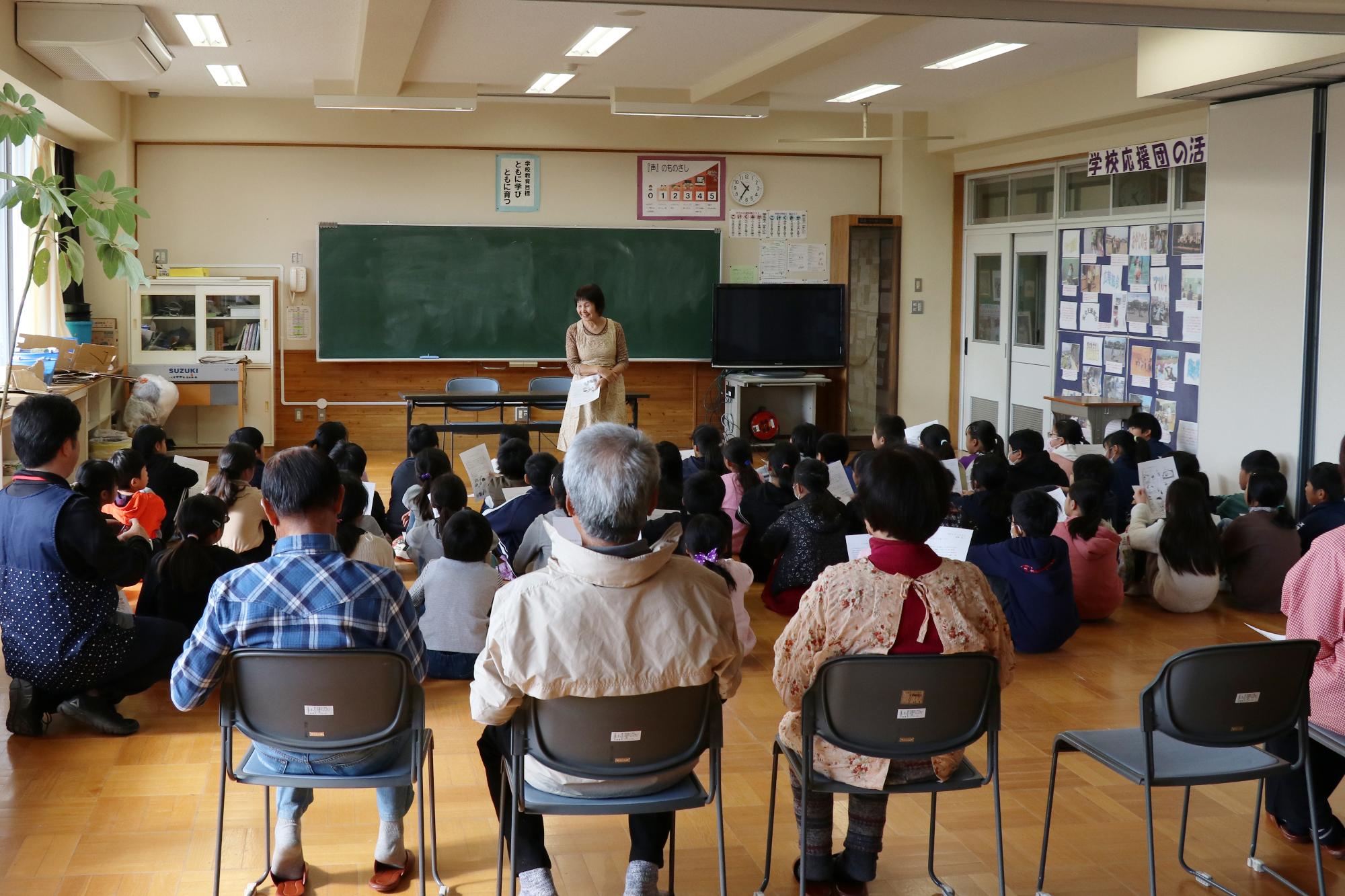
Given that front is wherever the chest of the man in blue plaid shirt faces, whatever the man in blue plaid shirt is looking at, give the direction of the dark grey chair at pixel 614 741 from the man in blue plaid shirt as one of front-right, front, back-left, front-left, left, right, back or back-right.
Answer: back-right

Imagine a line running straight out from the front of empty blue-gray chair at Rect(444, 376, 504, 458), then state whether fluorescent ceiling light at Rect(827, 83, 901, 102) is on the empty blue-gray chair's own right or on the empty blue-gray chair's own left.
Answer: on the empty blue-gray chair's own left

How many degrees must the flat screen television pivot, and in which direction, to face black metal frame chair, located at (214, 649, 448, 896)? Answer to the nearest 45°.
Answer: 0° — it already faces it

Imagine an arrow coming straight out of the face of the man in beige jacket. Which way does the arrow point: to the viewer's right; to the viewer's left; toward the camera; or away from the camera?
away from the camera

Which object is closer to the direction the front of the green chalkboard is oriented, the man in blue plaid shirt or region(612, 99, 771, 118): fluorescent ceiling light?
the man in blue plaid shirt

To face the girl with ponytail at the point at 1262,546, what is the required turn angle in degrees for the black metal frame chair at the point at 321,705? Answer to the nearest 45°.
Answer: approximately 45° to its right

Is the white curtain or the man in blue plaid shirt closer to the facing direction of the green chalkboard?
the man in blue plaid shirt

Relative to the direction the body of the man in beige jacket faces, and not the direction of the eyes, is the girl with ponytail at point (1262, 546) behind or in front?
in front

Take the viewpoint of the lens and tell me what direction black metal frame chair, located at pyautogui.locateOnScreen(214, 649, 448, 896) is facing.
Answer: facing away from the viewer

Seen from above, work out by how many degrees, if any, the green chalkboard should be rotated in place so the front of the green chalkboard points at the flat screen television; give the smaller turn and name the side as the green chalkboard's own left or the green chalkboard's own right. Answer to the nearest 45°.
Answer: approximately 90° to the green chalkboard's own left

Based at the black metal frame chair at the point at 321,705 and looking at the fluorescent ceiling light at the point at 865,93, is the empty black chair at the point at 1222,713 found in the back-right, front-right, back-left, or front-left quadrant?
front-right

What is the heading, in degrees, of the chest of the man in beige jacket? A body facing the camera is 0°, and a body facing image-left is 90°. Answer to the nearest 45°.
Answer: approximately 180°

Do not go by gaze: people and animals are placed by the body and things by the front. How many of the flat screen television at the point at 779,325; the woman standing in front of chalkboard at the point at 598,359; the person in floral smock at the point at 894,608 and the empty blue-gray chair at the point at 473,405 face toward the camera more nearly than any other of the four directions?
3

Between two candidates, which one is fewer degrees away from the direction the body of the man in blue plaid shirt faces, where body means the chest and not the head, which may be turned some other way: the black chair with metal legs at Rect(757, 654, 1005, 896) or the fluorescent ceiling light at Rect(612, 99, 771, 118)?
the fluorescent ceiling light

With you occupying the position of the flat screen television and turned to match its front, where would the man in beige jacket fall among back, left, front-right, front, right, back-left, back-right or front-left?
front

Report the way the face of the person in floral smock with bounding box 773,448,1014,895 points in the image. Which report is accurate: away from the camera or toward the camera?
away from the camera

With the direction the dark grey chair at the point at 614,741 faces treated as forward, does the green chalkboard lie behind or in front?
in front

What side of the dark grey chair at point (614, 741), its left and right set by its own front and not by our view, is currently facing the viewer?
back

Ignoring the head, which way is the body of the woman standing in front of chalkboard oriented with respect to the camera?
toward the camera
